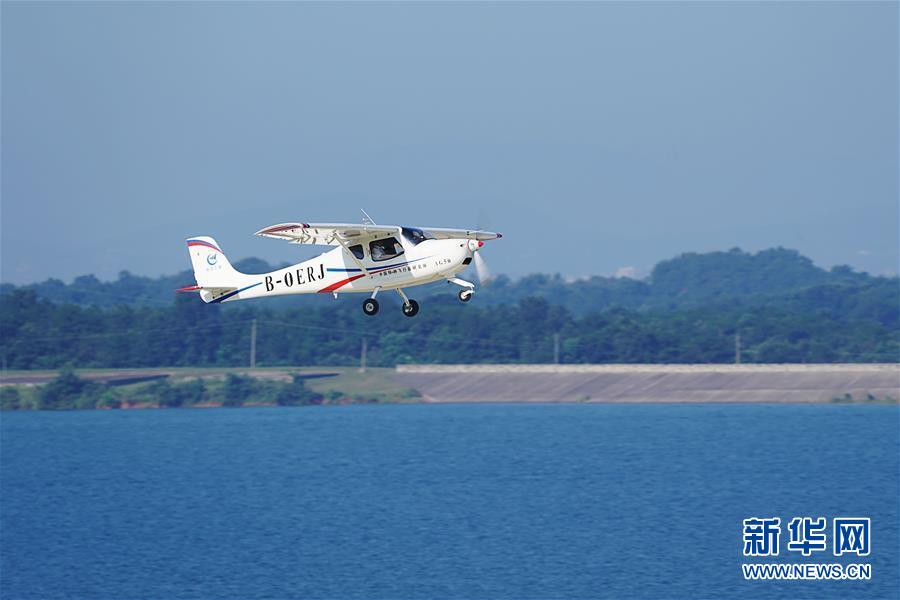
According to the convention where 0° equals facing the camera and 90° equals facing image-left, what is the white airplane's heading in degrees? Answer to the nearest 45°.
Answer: approximately 315°
